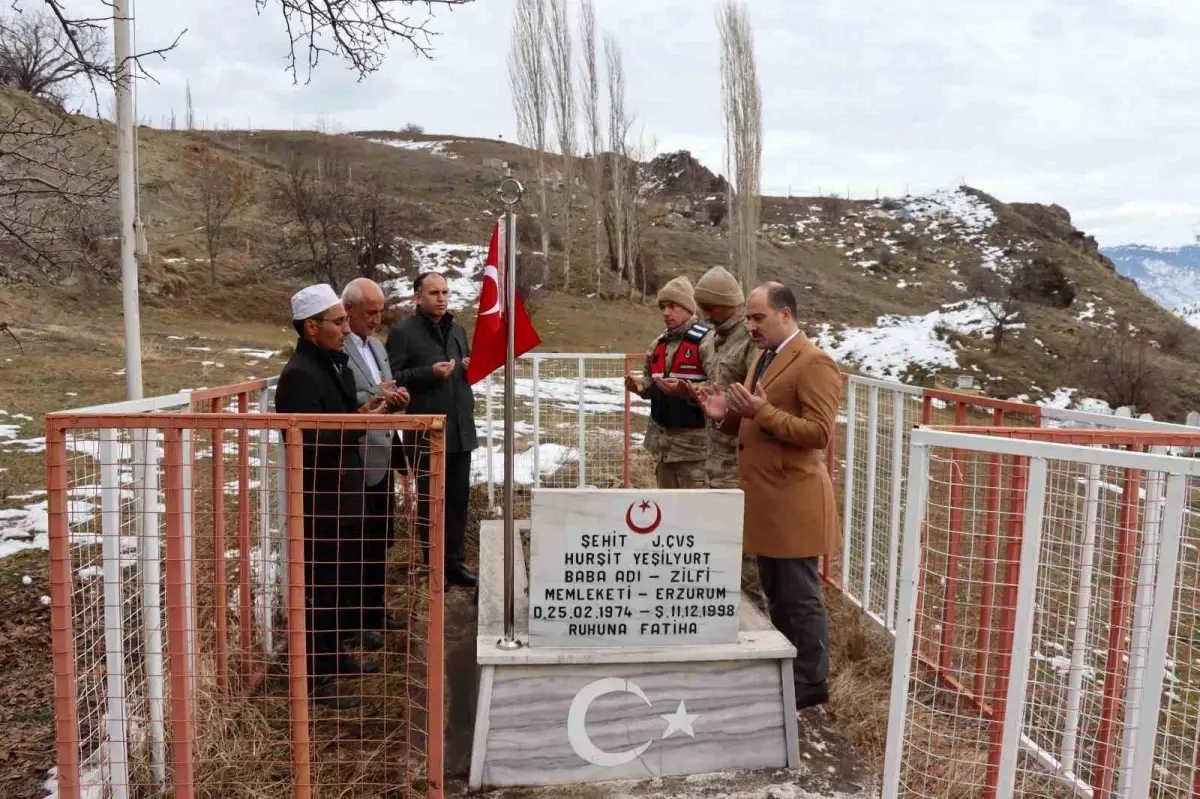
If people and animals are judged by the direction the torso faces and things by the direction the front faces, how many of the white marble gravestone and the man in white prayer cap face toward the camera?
1

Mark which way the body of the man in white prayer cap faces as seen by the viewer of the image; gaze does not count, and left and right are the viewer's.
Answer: facing to the right of the viewer

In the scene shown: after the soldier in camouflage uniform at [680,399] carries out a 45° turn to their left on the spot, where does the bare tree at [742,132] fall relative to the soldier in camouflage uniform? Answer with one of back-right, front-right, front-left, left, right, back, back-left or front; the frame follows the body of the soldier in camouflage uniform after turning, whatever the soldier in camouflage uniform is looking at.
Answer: back

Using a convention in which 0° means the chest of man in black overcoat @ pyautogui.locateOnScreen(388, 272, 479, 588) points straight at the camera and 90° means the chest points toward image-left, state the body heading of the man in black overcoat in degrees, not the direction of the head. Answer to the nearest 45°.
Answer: approximately 315°

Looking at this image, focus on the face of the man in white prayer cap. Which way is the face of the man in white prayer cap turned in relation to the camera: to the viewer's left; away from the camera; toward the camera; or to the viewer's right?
to the viewer's right

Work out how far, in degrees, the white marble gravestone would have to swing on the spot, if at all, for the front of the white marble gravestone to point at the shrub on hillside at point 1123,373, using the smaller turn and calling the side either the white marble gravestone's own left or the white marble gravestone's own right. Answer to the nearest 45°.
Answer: approximately 135° to the white marble gravestone's own left

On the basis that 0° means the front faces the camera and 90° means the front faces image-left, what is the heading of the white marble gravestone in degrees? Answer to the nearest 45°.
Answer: approximately 0°

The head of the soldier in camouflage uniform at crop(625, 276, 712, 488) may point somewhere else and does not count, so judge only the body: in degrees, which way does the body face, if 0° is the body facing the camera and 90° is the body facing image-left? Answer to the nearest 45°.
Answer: approximately 45°
